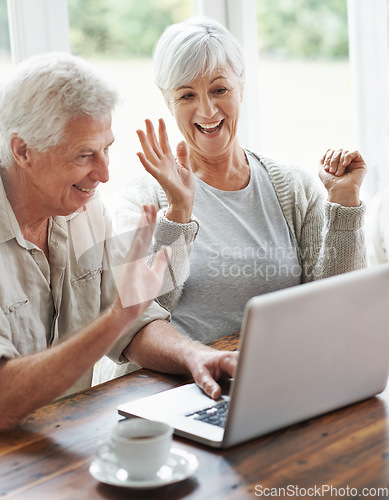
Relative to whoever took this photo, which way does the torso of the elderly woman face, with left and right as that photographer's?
facing the viewer

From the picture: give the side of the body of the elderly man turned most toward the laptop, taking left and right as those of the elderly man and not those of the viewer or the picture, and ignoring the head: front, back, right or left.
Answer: front

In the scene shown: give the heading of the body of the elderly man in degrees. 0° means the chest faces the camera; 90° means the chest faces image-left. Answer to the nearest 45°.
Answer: approximately 315°

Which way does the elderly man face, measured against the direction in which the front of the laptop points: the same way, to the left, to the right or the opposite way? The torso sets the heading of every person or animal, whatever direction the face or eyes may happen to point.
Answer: the opposite way

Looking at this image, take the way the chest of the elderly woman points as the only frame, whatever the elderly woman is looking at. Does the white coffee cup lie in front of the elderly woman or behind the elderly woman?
in front

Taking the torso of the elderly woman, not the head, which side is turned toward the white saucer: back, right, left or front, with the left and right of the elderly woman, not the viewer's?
front

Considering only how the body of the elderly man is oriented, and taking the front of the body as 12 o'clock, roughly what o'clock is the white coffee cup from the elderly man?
The white coffee cup is roughly at 1 o'clock from the elderly man.

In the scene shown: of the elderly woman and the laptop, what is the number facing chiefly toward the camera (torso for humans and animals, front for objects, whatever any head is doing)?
1

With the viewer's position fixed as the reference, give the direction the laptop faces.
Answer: facing away from the viewer and to the left of the viewer
